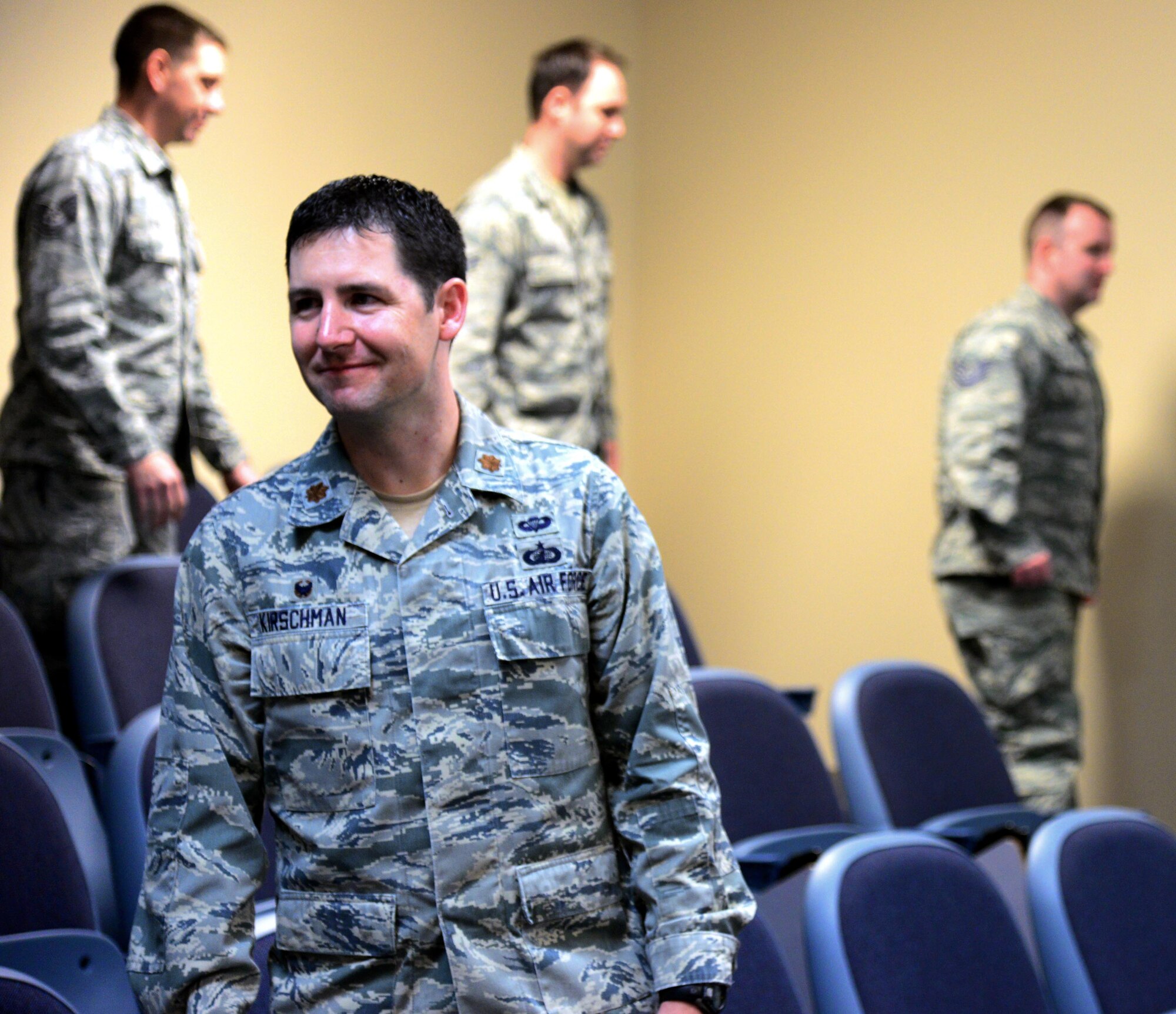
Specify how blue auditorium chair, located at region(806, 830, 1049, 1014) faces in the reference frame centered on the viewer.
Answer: facing the viewer and to the right of the viewer

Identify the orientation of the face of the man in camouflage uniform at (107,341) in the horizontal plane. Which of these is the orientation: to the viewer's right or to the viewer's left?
to the viewer's right

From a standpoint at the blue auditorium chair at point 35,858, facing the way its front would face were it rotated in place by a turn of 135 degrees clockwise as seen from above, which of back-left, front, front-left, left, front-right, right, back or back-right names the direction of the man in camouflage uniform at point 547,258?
front-right

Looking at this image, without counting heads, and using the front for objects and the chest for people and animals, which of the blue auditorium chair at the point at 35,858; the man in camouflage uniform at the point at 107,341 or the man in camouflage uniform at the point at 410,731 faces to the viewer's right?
the man in camouflage uniform at the point at 107,341

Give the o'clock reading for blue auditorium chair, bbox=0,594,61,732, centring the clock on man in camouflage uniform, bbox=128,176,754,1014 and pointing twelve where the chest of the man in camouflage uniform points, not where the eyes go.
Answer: The blue auditorium chair is roughly at 5 o'clock from the man in camouflage uniform.

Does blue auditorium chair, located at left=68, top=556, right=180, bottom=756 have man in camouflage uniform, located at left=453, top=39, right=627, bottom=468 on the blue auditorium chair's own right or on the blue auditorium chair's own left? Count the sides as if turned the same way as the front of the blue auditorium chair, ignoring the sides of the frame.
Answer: on the blue auditorium chair's own left

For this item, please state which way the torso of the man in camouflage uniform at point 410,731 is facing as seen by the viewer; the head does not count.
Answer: toward the camera

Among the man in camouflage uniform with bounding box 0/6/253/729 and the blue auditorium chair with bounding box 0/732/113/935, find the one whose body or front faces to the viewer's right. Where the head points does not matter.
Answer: the man in camouflage uniform
